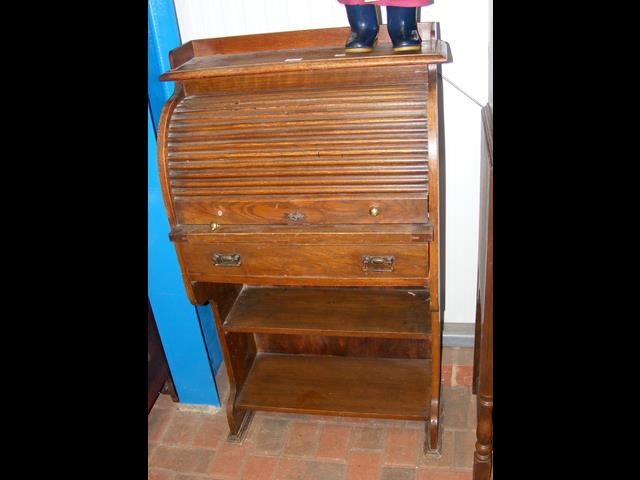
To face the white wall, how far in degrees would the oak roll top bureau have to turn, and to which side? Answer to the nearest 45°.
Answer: approximately 135° to its left

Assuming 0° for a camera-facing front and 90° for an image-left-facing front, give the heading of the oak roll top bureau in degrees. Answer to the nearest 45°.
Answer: approximately 0°

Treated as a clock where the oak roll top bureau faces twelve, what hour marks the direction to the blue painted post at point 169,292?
The blue painted post is roughly at 4 o'clock from the oak roll top bureau.
